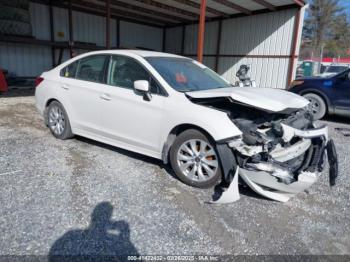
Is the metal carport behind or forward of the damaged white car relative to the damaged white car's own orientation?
behind

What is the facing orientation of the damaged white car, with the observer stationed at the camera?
facing the viewer and to the right of the viewer

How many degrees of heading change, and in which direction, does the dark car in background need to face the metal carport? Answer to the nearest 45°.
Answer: approximately 45° to its right

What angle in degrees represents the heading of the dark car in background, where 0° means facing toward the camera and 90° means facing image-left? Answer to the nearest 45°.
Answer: approximately 90°

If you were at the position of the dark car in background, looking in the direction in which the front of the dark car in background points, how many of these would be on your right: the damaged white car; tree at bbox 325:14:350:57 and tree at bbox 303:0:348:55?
2

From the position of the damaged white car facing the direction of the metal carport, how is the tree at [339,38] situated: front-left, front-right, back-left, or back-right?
front-right

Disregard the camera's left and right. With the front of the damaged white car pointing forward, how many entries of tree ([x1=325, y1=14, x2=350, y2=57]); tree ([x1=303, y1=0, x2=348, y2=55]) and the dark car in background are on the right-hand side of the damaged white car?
0

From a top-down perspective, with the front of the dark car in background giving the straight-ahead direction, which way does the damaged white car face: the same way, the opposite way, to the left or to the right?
the opposite way

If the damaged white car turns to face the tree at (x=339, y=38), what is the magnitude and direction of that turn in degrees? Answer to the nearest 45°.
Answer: approximately 90° to its left

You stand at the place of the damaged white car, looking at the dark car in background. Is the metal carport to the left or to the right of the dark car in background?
left

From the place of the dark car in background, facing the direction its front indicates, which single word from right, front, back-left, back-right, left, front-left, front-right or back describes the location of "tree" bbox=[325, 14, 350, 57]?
right

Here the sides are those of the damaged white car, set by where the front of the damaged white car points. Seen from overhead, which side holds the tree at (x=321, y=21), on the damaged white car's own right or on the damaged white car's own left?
on the damaged white car's own left

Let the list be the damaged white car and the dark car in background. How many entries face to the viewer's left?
1
